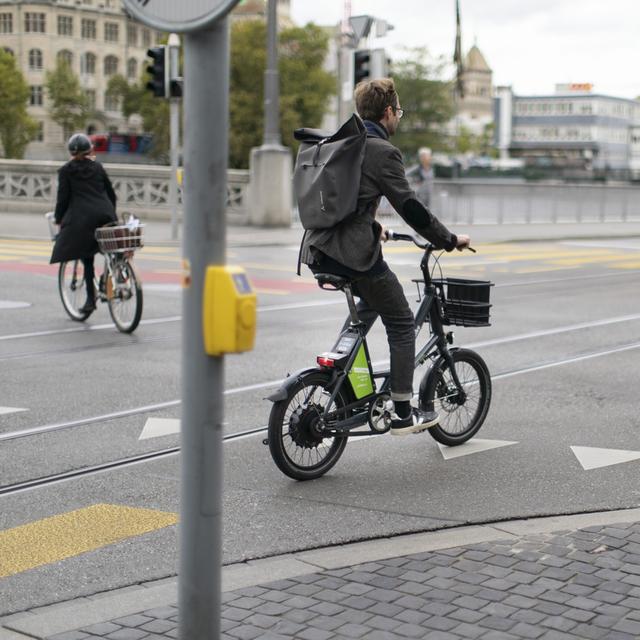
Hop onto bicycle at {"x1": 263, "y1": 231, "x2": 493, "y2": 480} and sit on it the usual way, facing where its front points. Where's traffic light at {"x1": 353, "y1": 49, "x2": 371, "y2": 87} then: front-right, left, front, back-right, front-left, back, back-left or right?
front-left

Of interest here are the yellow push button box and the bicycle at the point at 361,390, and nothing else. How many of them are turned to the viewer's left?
0

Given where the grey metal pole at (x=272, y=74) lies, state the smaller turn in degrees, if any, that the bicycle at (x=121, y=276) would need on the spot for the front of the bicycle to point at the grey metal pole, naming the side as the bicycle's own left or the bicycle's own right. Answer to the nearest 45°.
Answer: approximately 45° to the bicycle's own right

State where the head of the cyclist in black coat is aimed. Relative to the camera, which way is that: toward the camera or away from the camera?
away from the camera

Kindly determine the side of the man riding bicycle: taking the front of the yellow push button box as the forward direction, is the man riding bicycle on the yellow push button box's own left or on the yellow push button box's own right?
on the yellow push button box's own left

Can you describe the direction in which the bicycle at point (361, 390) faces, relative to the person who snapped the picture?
facing away from the viewer and to the right of the viewer

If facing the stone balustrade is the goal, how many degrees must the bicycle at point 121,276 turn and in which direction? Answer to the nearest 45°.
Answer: approximately 45° to its right

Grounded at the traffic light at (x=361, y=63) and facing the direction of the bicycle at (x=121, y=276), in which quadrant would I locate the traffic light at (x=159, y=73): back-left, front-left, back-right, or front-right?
front-right

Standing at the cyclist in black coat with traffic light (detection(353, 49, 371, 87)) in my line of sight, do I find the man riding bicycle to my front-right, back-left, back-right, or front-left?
back-right

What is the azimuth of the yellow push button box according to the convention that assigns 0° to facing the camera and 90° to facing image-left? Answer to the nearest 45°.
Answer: approximately 315°

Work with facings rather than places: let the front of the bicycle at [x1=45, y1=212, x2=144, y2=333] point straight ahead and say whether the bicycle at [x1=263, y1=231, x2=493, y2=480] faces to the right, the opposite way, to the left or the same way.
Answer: to the right

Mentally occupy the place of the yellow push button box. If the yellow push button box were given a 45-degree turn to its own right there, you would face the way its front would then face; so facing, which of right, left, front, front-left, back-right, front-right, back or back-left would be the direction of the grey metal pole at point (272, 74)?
back

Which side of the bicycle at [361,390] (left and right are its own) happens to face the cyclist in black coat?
left
